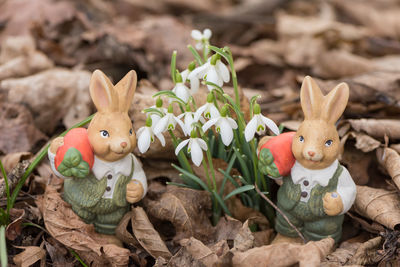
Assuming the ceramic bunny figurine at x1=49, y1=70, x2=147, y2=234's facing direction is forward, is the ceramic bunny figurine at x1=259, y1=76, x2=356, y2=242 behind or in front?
in front

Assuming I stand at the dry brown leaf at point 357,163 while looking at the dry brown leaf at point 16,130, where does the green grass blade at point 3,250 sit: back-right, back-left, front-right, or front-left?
front-left

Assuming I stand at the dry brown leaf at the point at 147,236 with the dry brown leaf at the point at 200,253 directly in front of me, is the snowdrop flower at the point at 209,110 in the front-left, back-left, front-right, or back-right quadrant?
front-left

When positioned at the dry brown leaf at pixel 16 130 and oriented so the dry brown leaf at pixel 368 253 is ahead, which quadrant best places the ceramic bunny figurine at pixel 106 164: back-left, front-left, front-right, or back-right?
front-right

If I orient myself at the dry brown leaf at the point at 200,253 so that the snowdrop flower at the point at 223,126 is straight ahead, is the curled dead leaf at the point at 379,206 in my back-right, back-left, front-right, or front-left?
front-right

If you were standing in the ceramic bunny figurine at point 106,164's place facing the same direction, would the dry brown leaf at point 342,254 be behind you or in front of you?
in front

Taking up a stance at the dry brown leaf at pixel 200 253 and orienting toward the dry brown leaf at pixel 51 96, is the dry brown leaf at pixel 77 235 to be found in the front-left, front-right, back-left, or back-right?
front-left

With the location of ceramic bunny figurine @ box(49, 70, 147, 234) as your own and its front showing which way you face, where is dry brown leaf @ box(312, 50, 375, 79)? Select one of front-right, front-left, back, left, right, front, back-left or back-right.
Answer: left
